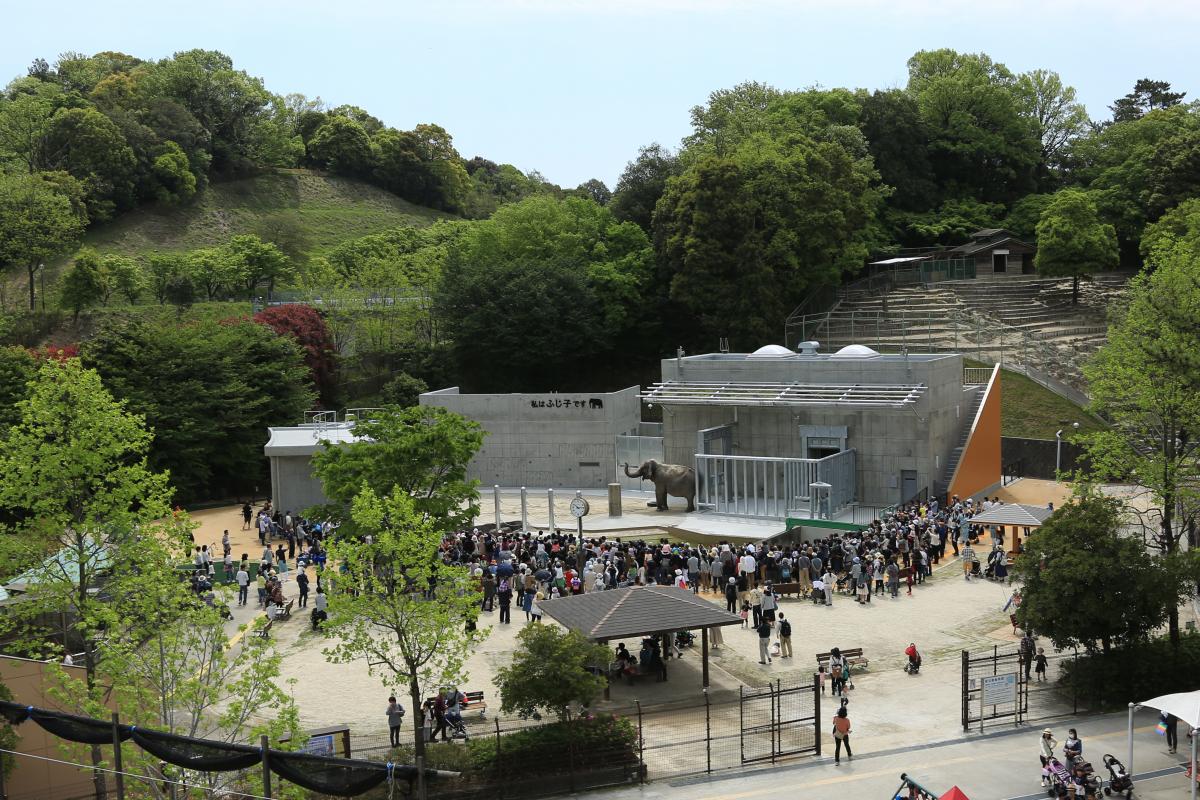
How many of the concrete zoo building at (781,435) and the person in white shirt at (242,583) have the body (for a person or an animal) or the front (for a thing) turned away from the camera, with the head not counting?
1

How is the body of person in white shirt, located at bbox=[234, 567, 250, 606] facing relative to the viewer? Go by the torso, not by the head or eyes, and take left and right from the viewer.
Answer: facing away from the viewer

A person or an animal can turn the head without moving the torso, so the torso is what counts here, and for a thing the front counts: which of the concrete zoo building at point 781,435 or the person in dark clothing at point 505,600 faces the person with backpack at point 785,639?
the concrete zoo building

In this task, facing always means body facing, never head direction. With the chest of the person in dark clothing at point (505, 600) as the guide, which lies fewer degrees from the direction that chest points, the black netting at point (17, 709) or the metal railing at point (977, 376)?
the metal railing

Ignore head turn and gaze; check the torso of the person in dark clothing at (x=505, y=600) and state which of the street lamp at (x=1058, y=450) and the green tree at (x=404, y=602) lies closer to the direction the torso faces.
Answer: the street lamp

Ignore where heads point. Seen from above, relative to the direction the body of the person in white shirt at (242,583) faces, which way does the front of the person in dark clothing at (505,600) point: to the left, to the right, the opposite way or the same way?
the same way

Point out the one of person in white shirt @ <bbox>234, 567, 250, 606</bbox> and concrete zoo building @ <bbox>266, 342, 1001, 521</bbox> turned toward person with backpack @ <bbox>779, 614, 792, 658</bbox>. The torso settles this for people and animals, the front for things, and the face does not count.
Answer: the concrete zoo building

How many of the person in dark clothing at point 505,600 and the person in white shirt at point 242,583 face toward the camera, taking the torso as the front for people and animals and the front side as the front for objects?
0

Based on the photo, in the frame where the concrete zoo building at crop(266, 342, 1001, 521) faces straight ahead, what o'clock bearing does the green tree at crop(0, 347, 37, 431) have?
The green tree is roughly at 3 o'clock from the concrete zoo building.

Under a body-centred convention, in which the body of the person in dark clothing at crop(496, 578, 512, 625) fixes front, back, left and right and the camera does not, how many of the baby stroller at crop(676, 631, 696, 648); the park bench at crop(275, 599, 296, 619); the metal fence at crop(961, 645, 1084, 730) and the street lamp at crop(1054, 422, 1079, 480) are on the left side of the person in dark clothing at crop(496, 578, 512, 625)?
1

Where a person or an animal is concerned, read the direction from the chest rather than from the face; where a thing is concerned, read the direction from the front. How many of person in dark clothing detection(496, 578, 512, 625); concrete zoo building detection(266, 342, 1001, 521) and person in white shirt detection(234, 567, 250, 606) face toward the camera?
1

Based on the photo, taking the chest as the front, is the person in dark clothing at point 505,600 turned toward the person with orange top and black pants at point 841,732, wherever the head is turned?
no

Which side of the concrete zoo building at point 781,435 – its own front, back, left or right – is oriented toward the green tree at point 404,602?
front

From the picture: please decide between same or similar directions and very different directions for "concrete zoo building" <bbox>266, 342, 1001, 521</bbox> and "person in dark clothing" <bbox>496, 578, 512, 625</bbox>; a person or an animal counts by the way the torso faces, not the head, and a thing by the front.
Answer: very different directions

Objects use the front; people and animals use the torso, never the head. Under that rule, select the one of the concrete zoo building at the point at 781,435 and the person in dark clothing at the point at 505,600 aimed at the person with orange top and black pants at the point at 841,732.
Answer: the concrete zoo building

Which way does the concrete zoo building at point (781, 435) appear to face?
toward the camera

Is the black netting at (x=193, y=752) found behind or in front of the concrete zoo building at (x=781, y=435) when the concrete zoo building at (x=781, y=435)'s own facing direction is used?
in front

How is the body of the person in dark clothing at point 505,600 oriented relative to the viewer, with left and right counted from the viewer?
facing away from the viewer

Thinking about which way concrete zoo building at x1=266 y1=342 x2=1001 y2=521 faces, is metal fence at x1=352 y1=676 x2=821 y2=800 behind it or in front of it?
in front
